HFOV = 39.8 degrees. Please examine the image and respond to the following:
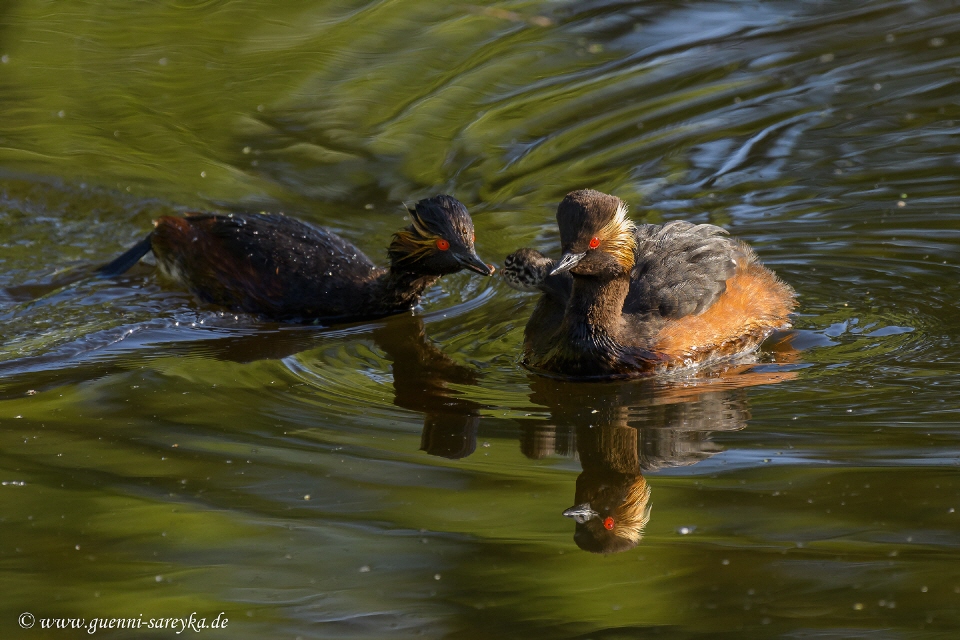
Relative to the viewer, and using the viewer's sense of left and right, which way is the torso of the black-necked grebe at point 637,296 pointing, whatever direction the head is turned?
facing the viewer and to the left of the viewer

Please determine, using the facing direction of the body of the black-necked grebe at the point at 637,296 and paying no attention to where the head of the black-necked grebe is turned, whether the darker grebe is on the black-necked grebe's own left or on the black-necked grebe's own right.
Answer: on the black-necked grebe's own right
